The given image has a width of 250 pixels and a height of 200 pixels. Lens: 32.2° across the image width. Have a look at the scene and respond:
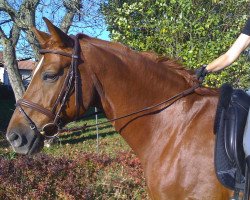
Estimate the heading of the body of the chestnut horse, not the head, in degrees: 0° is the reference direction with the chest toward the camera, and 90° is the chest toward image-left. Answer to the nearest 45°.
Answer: approximately 90°
